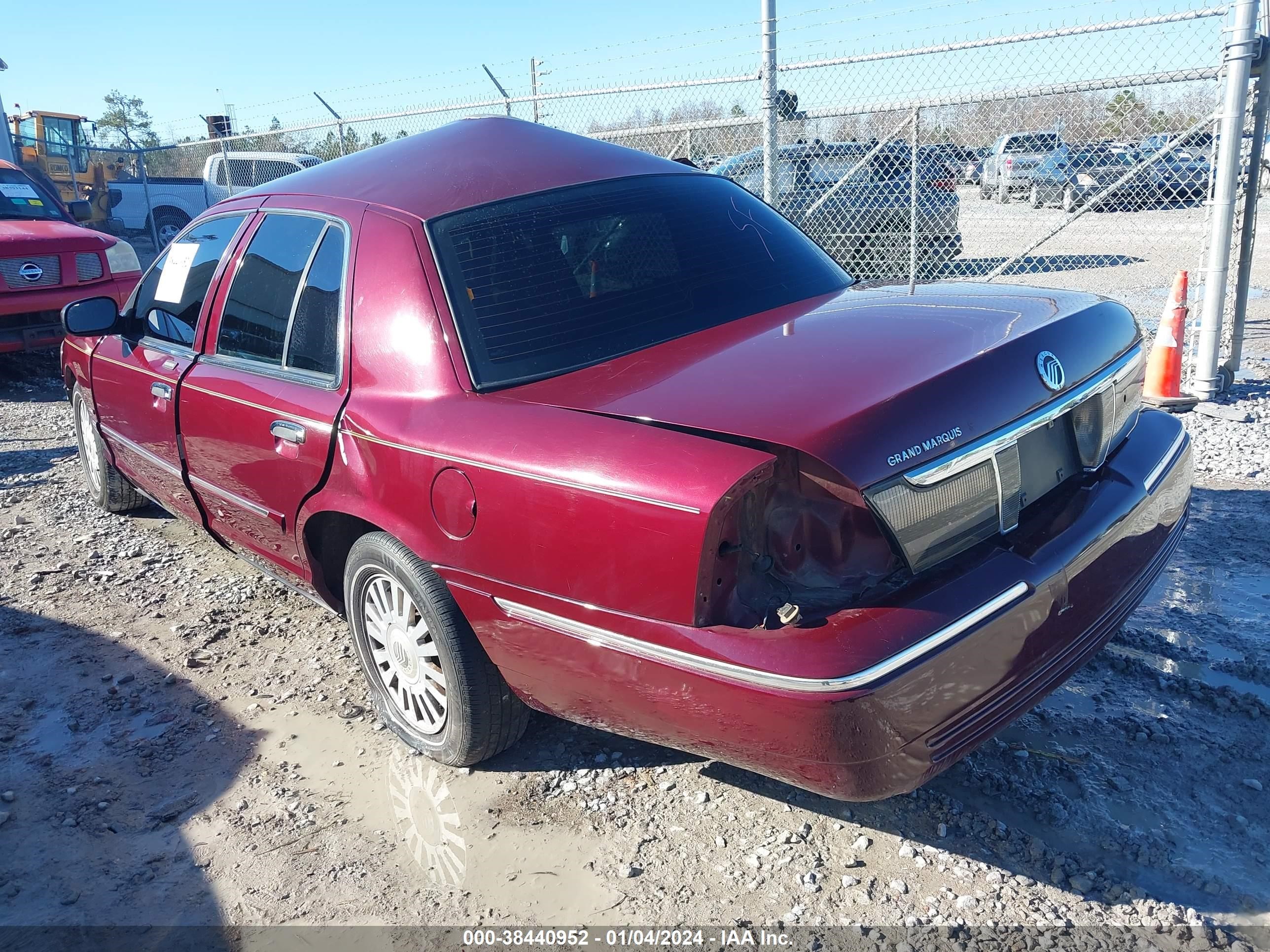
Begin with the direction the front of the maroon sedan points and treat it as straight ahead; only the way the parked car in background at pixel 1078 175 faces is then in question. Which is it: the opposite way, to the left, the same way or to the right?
the opposite way

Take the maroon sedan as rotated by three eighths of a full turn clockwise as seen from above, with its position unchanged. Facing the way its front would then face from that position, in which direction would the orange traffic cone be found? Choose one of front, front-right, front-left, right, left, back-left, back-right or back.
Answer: front-left

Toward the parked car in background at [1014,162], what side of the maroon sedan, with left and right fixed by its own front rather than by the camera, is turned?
right

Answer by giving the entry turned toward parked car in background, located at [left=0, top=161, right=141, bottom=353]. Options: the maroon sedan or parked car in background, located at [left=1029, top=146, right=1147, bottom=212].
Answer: the maroon sedan

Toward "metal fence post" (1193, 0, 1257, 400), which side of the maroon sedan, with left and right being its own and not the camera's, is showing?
right

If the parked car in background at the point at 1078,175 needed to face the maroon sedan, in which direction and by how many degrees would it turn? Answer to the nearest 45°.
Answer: approximately 45° to its right

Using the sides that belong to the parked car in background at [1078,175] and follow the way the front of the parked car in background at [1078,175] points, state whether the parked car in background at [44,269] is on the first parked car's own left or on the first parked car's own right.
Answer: on the first parked car's own right
